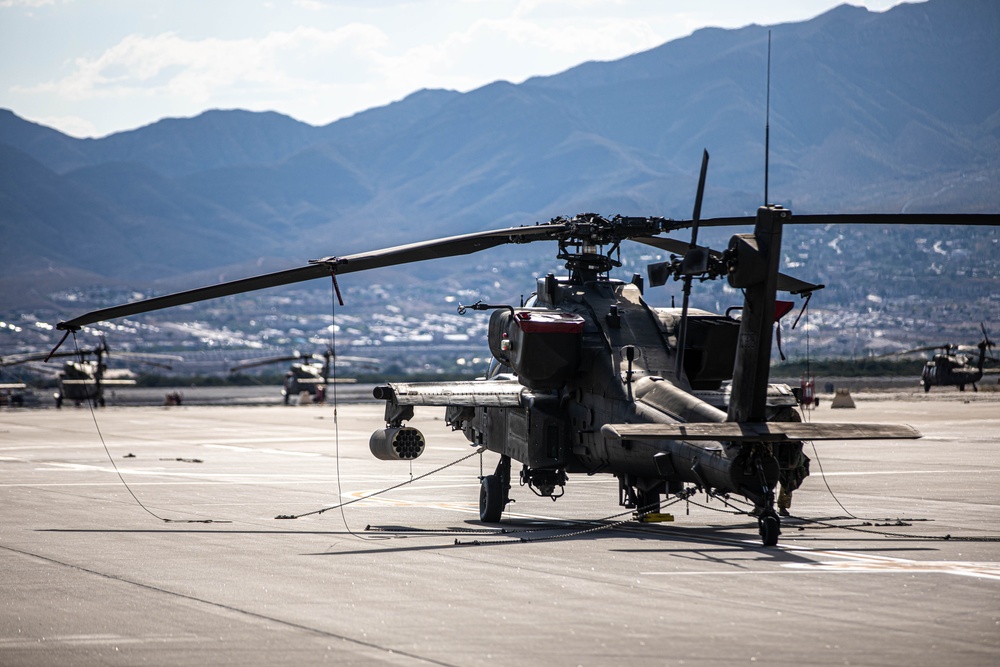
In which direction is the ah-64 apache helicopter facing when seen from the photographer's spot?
facing away from the viewer and to the left of the viewer
